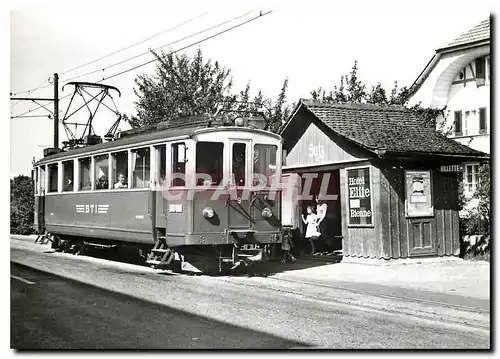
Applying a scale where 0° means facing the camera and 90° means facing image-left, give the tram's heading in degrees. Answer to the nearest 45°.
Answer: approximately 315°

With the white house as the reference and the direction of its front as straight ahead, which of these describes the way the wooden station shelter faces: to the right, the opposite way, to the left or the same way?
the same way

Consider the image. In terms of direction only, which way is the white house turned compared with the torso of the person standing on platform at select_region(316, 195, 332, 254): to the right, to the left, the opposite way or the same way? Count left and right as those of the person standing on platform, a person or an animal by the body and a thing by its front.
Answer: the same way

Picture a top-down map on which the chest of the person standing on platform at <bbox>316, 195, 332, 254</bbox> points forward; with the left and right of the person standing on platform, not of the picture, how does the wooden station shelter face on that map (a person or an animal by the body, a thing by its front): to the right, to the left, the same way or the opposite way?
the same way

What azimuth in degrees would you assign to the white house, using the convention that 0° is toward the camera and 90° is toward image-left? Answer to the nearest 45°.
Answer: approximately 45°

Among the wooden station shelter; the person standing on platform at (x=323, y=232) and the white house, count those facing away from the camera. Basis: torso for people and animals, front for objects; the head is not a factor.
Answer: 0

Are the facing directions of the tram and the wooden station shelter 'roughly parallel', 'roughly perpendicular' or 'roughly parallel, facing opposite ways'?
roughly perpendicular

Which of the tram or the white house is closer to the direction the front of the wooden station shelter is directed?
the tram

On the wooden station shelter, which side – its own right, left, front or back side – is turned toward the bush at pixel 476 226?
left

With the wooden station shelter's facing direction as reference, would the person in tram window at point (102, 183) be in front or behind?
in front

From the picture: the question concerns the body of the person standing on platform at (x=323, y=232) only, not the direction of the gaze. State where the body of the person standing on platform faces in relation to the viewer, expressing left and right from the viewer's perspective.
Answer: facing the viewer and to the left of the viewer

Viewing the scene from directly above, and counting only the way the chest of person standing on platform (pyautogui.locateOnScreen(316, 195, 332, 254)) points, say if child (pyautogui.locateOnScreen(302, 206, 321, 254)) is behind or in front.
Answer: in front

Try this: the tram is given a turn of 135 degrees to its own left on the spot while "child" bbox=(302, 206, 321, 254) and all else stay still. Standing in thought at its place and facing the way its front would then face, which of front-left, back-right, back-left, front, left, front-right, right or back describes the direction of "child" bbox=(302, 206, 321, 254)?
front-right

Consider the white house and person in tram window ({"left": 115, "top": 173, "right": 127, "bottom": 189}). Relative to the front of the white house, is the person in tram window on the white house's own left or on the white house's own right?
on the white house's own right
